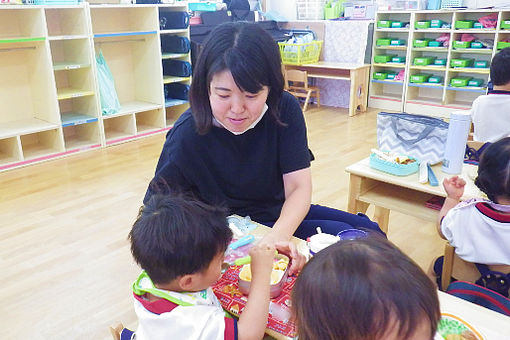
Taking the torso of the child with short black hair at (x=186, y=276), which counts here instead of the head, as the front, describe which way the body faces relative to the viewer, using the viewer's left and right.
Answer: facing away from the viewer and to the right of the viewer

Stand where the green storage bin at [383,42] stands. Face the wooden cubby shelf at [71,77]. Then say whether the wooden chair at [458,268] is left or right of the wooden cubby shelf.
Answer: left

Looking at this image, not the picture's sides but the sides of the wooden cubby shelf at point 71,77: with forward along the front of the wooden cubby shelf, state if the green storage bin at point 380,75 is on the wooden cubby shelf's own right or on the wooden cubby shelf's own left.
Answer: on the wooden cubby shelf's own left

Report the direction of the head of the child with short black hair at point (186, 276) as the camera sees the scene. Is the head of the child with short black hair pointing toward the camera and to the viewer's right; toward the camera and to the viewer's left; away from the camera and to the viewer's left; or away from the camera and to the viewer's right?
away from the camera and to the viewer's right

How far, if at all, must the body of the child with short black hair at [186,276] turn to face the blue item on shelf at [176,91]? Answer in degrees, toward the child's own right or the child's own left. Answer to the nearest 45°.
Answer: approximately 45° to the child's own left
